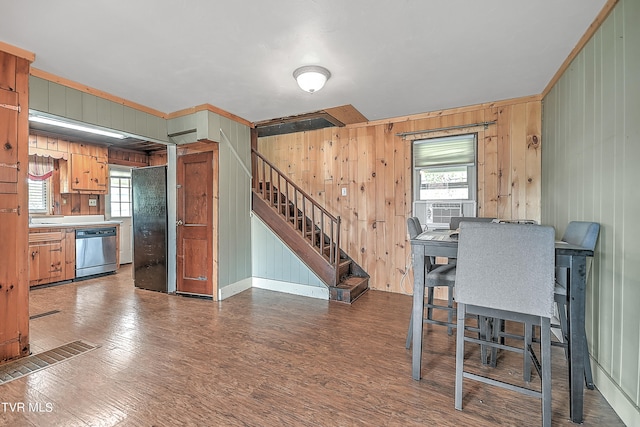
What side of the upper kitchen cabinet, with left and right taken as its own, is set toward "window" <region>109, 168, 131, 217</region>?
left

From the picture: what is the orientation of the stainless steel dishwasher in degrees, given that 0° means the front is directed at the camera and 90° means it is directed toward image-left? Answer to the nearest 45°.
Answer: approximately 315°
